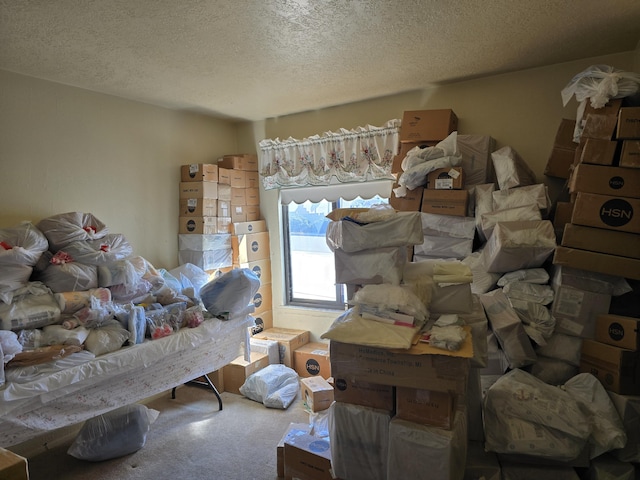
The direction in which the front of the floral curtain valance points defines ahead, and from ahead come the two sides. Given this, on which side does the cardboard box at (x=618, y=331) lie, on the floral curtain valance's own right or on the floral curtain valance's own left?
on the floral curtain valance's own left

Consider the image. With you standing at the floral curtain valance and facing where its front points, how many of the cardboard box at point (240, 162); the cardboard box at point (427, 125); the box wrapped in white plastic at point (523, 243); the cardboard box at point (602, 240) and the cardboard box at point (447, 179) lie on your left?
4

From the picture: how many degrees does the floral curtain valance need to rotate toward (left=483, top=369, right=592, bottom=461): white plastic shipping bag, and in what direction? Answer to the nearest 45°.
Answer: approximately 90° to its left

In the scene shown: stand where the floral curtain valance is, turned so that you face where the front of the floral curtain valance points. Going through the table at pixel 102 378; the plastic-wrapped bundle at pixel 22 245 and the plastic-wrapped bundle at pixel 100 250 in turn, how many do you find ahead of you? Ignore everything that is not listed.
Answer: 3

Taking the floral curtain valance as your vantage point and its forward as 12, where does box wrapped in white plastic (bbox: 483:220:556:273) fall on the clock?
The box wrapped in white plastic is roughly at 9 o'clock from the floral curtain valance.

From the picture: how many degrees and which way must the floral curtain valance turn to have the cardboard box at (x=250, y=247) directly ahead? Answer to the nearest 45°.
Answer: approximately 45° to its right

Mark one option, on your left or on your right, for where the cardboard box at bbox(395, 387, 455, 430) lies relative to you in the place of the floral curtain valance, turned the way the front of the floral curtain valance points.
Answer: on your left

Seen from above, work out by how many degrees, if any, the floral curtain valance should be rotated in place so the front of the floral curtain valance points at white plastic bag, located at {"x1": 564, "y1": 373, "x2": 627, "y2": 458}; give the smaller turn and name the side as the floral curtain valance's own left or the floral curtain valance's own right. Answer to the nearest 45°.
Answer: approximately 90° to the floral curtain valance's own left

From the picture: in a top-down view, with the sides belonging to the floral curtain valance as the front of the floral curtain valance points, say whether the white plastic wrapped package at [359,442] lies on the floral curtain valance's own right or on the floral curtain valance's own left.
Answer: on the floral curtain valance's own left

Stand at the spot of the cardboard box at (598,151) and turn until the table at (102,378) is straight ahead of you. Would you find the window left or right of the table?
right

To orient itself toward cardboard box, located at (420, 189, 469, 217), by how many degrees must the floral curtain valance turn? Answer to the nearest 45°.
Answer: approximately 90° to its left

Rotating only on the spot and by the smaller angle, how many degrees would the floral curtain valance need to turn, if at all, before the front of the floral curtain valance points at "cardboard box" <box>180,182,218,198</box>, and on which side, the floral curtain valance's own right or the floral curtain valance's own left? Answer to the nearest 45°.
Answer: approximately 45° to the floral curtain valance's own right

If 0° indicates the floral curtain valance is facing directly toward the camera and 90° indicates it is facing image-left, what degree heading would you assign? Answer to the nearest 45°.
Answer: approximately 45°
